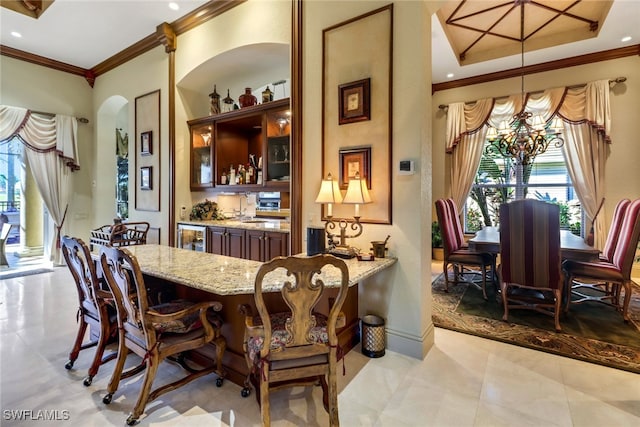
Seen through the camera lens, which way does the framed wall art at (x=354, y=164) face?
facing the viewer and to the left of the viewer

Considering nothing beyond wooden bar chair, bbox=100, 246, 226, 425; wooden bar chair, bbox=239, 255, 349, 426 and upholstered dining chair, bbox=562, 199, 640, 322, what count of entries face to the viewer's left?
1

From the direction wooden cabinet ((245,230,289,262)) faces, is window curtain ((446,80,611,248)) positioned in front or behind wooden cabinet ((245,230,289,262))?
behind

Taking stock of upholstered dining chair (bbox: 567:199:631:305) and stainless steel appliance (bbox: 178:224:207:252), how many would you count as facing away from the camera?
0

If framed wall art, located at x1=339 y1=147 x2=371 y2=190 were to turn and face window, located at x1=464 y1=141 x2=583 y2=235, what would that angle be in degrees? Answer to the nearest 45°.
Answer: approximately 180°

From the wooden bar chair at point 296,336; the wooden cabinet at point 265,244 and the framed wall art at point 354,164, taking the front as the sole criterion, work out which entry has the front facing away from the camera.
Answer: the wooden bar chair

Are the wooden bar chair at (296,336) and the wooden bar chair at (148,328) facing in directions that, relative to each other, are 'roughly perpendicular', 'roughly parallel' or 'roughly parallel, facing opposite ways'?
roughly parallel

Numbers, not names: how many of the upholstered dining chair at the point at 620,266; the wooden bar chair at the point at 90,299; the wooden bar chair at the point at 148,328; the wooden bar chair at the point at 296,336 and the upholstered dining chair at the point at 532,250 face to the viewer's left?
1

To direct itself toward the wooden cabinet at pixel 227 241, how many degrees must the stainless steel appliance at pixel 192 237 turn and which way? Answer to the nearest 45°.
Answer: approximately 90° to its left

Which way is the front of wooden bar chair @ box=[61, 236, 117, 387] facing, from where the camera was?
facing away from the viewer and to the right of the viewer

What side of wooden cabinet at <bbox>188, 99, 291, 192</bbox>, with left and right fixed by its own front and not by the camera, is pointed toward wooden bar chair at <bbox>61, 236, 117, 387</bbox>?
front

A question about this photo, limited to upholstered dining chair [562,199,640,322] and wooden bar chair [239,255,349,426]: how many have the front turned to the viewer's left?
1

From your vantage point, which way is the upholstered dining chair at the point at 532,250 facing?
away from the camera

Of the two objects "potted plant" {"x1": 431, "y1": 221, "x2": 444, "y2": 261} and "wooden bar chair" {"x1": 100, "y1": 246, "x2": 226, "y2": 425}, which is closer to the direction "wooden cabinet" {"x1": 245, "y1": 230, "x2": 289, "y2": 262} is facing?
the wooden bar chair

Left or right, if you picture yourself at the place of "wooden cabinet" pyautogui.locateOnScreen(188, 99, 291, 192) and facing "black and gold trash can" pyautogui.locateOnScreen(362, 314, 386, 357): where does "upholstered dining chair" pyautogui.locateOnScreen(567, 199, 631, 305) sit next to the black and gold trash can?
left

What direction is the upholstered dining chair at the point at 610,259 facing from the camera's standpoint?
to the viewer's left
